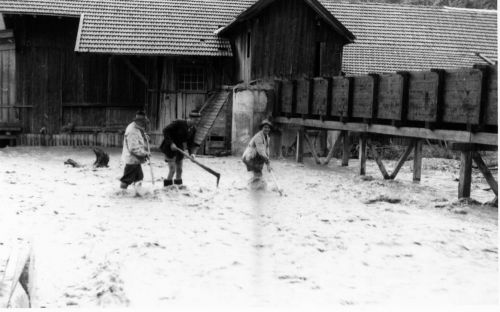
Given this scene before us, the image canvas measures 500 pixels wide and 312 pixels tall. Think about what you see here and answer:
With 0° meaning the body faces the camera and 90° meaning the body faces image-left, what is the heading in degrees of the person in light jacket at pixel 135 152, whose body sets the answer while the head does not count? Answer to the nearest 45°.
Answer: approximately 270°

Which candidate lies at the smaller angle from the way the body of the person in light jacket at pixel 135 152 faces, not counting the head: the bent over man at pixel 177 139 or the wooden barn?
the bent over man

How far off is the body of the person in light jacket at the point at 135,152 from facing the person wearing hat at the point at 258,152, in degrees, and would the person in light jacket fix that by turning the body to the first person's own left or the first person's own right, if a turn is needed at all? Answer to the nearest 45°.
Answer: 0° — they already face them

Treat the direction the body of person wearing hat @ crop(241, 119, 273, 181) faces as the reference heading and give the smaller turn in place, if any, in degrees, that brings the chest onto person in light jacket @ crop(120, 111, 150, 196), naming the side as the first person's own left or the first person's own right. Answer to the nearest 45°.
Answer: approximately 90° to the first person's own right

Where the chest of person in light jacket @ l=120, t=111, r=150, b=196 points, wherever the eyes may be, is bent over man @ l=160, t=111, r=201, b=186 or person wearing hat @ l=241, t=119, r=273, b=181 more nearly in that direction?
the person wearing hat

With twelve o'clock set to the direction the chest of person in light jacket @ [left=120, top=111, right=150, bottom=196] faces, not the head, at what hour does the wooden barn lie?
The wooden barn is roughly at 9 o'clock from the person in light jacket.

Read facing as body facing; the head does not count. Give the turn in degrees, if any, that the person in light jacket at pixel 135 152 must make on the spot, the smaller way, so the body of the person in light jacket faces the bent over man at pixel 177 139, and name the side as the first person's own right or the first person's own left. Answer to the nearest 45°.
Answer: approximately 45° to the first person's own left
